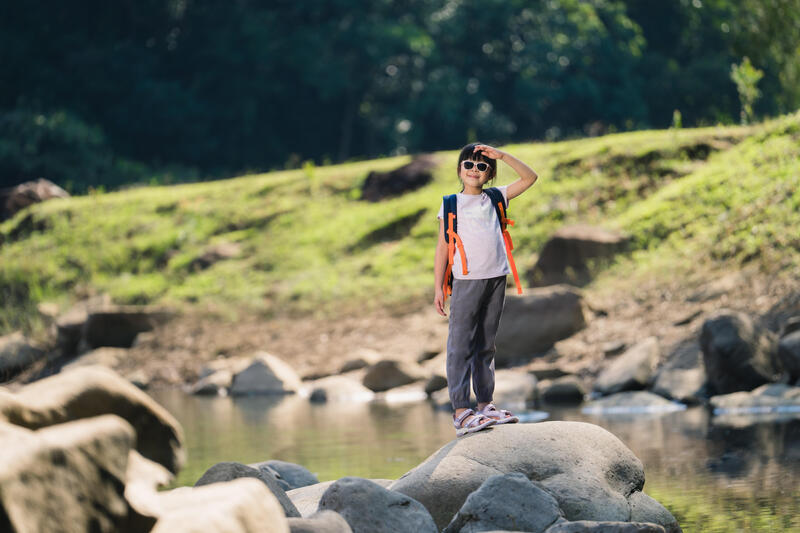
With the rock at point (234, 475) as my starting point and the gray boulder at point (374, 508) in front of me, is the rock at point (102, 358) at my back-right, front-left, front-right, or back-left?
back-left

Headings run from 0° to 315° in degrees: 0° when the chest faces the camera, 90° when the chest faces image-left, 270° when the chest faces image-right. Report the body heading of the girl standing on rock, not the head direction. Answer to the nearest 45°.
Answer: approximately 315°

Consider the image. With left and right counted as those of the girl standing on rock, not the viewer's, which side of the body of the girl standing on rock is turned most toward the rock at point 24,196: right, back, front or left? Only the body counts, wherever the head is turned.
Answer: back

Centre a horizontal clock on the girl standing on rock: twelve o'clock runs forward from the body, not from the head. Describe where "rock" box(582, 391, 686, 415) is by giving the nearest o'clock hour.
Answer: The rock is roughly at 8 o'clock from the girl standing on rock.

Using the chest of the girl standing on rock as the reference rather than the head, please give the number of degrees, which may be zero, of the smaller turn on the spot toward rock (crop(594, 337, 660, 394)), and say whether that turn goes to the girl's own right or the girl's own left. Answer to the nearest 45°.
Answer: approximately 135° to the girl's own left

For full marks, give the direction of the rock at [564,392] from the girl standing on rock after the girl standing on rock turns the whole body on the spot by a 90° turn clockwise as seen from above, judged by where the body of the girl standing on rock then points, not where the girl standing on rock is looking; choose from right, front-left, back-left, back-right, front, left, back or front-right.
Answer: back-right

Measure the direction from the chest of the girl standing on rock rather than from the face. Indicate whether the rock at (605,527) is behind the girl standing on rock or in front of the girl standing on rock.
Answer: in front

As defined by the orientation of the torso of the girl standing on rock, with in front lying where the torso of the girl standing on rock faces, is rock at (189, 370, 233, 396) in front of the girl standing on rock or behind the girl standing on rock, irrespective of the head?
behind

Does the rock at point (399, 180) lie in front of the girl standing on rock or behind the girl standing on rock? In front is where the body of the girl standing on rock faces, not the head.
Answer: behind

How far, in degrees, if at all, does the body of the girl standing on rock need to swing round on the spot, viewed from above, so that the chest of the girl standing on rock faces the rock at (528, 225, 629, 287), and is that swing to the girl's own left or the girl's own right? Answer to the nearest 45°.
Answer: approximately 135° to the girl's own left

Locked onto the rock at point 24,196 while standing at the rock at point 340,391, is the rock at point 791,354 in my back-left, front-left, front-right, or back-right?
back-right

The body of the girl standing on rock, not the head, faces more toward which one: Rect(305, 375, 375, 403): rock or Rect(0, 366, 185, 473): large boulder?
the large boulder

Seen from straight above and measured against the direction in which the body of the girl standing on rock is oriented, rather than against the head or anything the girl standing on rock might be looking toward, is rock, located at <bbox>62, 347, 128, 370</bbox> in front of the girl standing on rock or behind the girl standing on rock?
behind
